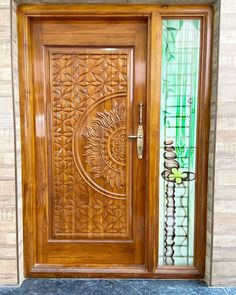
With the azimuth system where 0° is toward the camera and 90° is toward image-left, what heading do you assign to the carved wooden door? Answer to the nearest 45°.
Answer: approximately 0°
